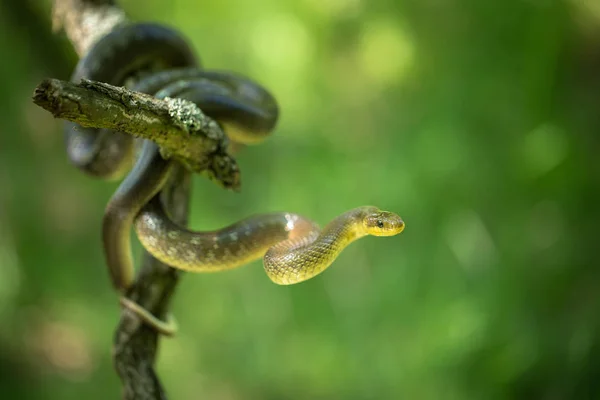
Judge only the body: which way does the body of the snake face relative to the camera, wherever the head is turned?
to the viewer's right
